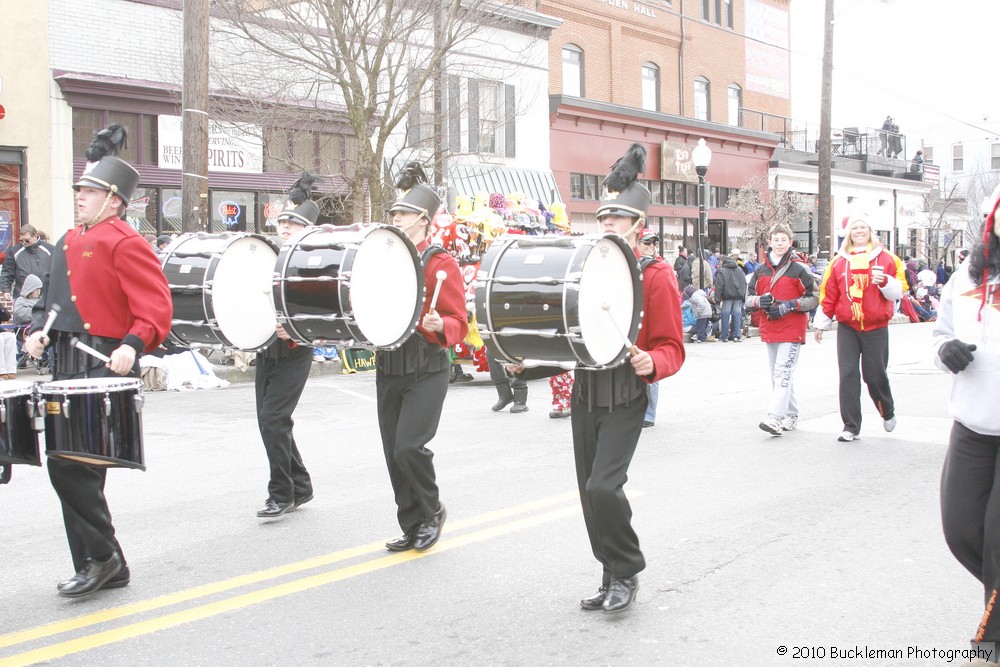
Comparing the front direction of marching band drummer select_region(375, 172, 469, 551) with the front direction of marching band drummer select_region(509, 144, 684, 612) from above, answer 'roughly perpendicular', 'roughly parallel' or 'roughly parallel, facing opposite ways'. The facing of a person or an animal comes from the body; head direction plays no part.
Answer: roughly parallel

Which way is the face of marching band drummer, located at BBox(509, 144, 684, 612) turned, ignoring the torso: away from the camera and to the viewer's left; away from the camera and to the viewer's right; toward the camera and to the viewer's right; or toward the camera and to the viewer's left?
toward the camera and to the viewer's left

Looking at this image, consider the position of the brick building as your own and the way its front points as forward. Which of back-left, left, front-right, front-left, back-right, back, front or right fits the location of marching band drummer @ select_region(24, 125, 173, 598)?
front-right

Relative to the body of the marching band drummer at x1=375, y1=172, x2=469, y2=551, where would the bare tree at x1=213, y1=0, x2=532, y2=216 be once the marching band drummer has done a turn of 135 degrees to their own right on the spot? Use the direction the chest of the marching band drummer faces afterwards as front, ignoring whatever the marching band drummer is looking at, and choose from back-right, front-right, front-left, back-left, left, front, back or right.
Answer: front

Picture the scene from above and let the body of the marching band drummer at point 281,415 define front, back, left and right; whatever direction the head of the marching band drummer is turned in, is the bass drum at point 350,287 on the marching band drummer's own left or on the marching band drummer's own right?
on the marching band drummer's own left

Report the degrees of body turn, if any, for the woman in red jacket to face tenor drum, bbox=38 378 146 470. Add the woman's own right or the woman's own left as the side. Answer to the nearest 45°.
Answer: approximately 45° to the woman's own right

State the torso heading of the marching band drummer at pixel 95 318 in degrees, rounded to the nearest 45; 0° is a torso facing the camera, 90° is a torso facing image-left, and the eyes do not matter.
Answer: approximately 45°

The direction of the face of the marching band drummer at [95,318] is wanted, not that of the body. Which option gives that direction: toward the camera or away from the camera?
toward the camera

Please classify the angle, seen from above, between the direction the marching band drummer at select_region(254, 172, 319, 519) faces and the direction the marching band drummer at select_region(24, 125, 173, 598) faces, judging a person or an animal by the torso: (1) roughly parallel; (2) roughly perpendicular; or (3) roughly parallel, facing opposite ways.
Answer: roughly parallel

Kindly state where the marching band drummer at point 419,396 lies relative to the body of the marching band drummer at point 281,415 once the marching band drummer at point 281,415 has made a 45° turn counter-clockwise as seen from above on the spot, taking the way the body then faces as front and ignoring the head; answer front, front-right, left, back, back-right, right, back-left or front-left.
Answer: front-left

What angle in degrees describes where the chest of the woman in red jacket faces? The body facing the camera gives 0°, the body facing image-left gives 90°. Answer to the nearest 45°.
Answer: approximately 0°

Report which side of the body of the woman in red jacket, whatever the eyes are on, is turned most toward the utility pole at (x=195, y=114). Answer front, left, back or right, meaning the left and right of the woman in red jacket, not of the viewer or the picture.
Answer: right

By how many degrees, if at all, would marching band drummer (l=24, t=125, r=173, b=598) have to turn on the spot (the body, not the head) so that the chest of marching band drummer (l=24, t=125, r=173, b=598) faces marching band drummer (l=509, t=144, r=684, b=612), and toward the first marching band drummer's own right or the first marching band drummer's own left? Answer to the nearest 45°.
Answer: approximately 90° to the first marching band drummer's own left

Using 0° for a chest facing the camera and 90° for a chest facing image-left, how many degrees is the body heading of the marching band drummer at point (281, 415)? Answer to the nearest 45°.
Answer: approximately 45°

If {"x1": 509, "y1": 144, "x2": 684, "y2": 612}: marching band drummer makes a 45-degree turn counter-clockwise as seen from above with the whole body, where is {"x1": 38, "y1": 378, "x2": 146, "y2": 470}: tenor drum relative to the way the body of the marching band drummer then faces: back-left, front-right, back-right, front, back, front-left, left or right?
right

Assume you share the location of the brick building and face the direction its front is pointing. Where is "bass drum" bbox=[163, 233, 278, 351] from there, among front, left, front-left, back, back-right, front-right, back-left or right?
front-right
